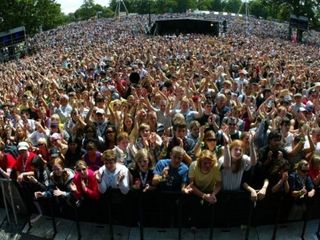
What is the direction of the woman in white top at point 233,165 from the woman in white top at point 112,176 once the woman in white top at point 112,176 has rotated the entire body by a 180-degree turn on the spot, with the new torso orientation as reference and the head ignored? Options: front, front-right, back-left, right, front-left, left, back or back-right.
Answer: right

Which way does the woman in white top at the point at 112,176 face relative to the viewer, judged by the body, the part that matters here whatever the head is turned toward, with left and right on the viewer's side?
facing the viewer

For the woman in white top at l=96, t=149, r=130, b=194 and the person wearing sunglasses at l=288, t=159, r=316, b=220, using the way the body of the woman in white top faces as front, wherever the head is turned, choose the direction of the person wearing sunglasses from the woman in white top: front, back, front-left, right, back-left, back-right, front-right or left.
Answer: left
